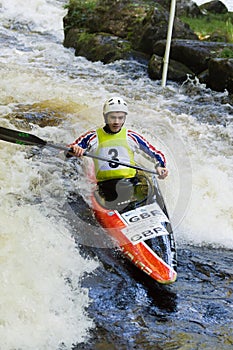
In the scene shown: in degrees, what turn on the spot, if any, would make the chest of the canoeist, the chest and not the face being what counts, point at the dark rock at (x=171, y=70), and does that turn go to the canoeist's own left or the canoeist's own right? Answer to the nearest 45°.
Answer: approximately 180°

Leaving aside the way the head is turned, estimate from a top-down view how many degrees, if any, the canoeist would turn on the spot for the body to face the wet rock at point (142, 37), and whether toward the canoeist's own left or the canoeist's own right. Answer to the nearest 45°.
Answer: approximately 180°

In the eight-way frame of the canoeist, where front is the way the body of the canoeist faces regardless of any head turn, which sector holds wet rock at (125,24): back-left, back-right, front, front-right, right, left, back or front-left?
back

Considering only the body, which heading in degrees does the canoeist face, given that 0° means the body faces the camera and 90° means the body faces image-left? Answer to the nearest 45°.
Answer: approximately 0°

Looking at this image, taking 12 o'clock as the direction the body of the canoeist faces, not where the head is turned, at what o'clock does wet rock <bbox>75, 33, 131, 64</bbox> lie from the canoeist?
The wet rock is roughly at 6 o'clock from the canoeist.

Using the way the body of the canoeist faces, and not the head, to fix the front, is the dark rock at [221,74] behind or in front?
behind

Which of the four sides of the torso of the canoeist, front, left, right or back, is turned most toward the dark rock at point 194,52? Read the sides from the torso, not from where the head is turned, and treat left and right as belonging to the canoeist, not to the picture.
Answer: back

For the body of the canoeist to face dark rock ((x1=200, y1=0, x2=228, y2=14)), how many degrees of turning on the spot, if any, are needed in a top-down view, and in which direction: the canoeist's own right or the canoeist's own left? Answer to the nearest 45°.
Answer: approximately 180°
